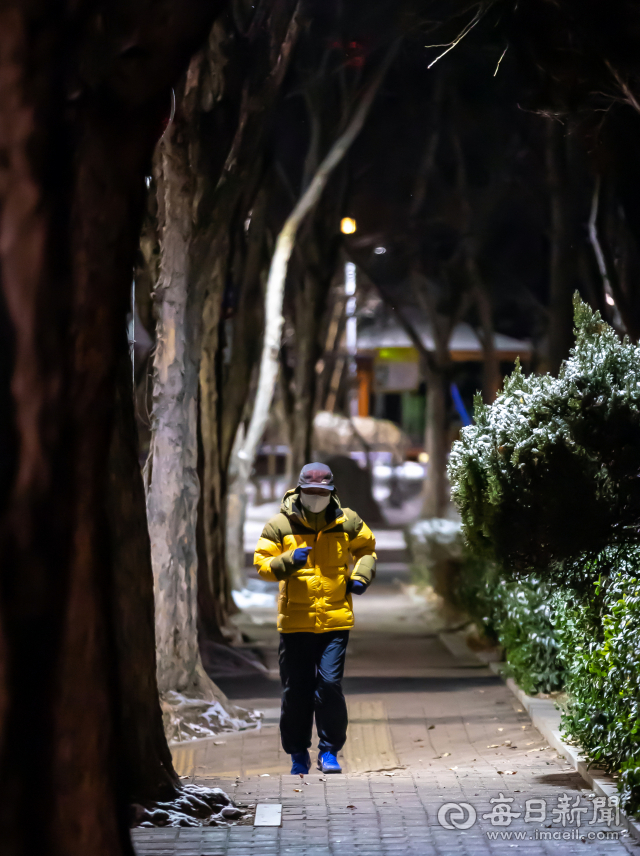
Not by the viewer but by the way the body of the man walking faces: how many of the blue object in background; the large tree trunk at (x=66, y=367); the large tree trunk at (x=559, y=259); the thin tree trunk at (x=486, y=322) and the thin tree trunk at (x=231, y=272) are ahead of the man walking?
1

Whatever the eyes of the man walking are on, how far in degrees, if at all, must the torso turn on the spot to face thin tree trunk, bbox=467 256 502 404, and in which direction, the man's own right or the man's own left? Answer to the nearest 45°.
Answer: approximately 180°

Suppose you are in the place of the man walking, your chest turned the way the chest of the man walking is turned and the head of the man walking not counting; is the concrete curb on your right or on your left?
on your left

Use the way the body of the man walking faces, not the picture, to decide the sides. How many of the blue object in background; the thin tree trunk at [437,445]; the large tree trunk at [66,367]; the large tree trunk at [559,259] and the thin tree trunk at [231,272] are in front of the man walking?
1

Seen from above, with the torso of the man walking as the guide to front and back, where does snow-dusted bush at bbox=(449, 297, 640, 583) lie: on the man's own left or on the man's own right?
on the man's own left

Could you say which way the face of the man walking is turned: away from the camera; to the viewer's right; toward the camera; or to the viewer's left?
toward the camera

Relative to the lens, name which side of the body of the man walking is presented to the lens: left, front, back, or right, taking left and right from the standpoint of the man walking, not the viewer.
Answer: front

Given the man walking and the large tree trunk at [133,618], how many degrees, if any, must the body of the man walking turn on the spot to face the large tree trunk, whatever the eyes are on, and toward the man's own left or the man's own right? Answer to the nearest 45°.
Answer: approximately 45° to the man's own right

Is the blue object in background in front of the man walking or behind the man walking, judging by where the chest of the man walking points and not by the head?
behind

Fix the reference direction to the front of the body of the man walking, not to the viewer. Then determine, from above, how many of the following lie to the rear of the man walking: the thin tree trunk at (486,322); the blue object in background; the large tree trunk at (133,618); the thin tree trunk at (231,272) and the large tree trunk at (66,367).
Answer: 3

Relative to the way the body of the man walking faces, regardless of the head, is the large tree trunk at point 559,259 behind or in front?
behind

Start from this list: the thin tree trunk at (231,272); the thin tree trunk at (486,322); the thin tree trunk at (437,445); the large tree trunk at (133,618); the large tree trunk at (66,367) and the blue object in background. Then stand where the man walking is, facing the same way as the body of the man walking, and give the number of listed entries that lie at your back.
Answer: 4

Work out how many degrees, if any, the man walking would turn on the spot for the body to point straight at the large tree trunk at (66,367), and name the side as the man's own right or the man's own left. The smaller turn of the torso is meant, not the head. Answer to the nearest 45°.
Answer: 0° — they already face it

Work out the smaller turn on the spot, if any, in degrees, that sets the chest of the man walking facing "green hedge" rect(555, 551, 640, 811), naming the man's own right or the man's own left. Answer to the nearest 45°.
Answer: approximately 45° to the man's own left
